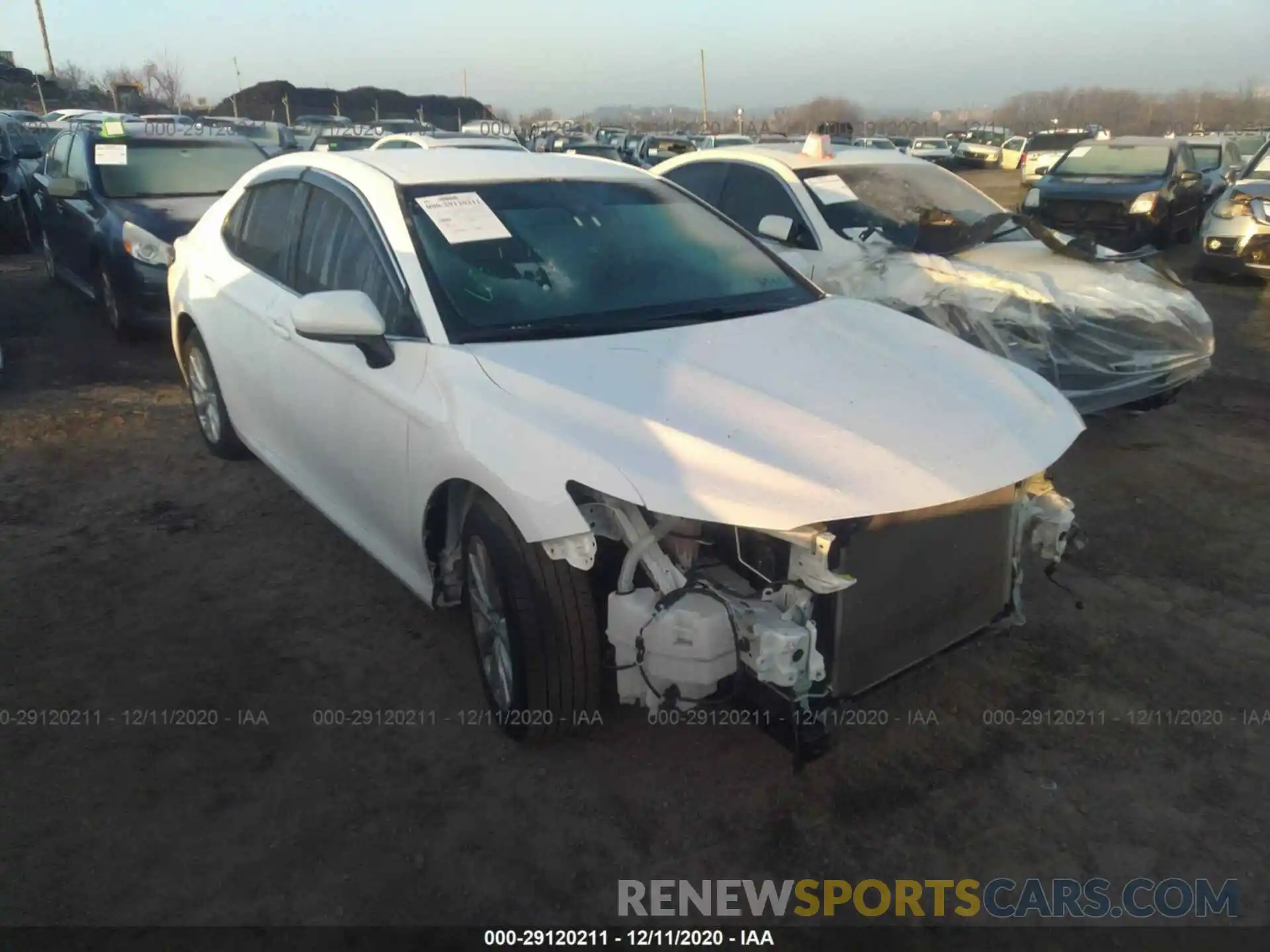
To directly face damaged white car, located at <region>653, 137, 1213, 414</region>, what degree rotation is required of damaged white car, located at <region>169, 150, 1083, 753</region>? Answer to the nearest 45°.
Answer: approximately 90° to its left

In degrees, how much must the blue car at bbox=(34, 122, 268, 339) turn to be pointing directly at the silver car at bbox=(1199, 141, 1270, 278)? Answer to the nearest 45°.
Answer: approximately 45° to its left

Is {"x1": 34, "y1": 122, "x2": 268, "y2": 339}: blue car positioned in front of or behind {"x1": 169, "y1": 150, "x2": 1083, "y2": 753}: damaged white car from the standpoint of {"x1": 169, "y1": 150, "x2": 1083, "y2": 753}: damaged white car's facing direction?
behind

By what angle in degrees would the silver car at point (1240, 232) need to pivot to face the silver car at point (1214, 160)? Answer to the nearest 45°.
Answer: approximately 135° to its right

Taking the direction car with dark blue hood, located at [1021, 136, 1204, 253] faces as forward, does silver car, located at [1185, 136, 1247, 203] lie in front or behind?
behind

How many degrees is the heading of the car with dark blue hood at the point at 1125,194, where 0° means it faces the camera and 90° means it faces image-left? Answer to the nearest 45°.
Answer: approximately 45°

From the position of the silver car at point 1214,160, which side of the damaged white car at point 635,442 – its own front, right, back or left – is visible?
left
